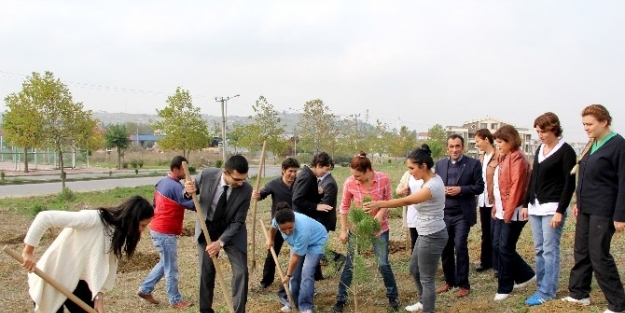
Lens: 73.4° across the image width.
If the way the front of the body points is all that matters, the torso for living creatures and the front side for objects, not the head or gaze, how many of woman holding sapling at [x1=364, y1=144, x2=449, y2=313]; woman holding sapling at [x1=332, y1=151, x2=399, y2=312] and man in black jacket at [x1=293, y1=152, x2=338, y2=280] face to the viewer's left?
1

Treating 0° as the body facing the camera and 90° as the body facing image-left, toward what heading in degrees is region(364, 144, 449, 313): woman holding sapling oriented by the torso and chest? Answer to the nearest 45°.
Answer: approximately 90°

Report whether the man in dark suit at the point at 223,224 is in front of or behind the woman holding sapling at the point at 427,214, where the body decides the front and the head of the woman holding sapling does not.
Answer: in front

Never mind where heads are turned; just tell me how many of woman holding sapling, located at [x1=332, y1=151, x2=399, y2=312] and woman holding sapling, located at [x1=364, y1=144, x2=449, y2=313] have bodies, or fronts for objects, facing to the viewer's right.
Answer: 0

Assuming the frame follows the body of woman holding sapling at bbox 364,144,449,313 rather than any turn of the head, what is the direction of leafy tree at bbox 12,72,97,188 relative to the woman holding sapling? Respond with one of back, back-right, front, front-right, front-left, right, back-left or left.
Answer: front-right

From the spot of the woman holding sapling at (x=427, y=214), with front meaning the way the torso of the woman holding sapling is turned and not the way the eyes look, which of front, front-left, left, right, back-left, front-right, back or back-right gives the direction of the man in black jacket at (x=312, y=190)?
front-right

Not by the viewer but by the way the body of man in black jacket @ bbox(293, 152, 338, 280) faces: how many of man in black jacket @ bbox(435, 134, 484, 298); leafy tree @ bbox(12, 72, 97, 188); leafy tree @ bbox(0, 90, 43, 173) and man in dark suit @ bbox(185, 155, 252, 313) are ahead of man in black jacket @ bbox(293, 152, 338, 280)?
1

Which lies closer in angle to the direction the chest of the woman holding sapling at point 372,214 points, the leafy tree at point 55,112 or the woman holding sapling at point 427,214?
the woman holding sapling
